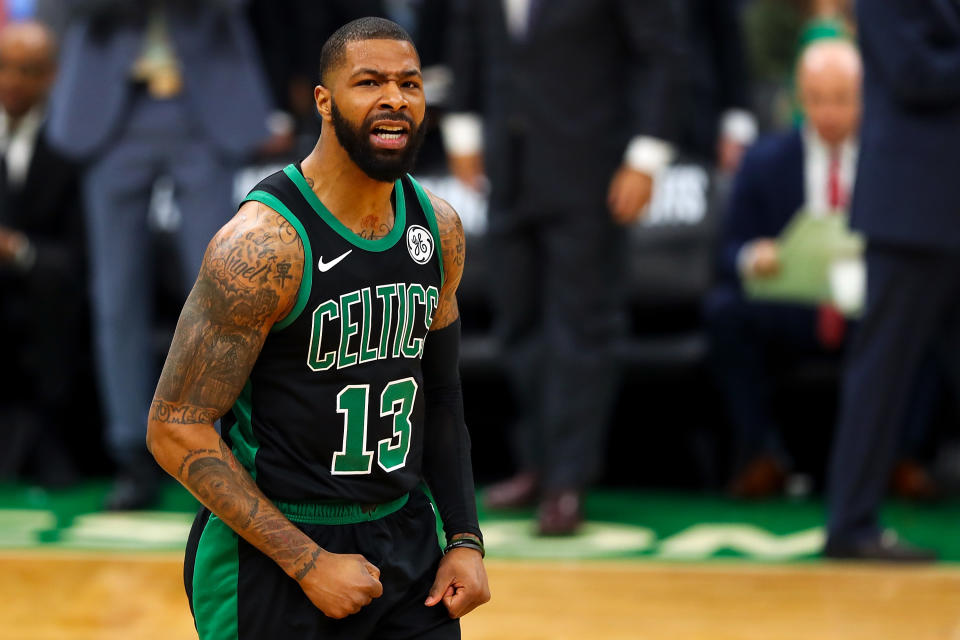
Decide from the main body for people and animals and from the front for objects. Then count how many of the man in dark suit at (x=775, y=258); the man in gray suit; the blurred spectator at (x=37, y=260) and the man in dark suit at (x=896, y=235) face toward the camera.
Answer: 3

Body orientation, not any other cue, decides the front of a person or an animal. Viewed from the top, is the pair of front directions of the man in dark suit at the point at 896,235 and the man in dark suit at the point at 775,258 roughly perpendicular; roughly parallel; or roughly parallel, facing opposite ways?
roughly perpendicular

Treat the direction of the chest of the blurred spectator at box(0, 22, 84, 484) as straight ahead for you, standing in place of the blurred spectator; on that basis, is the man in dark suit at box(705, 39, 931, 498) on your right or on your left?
on your left

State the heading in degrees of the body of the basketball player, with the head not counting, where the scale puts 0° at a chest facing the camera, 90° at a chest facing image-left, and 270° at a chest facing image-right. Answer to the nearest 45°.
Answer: approximately 315°

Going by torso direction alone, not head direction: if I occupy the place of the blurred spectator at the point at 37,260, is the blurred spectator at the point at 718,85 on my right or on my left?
on my left
